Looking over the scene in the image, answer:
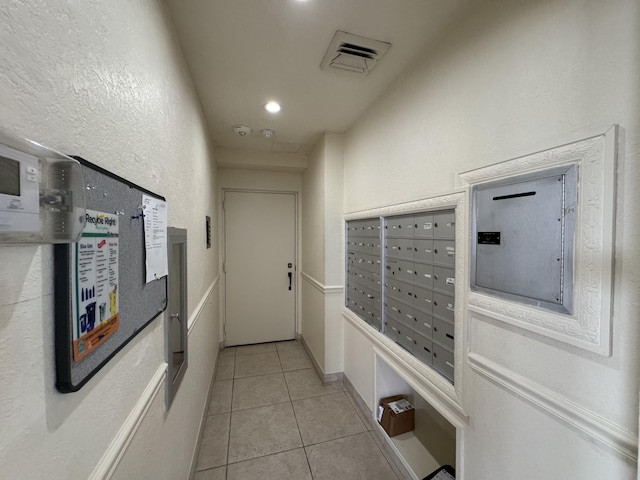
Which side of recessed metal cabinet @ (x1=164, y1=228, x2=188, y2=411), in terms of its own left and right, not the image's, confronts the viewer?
right

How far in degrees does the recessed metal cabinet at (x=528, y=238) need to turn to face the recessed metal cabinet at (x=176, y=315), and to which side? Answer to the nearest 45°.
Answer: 0° — it already faces it

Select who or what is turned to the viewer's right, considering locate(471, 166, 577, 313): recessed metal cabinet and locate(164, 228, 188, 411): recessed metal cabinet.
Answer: locate(164, 228, 188, 411): recessed metal cabinet

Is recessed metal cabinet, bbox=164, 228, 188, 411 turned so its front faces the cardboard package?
yes

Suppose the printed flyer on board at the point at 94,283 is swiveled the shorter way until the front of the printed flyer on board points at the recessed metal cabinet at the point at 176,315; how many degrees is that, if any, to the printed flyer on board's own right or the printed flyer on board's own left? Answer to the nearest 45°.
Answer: approximately 90° to the printed flyer on board's own left

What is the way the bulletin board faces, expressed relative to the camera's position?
facing the viewer and to the right of the viewer

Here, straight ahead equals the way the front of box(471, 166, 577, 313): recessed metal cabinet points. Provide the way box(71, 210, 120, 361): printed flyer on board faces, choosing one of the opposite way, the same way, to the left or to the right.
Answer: the opposite way

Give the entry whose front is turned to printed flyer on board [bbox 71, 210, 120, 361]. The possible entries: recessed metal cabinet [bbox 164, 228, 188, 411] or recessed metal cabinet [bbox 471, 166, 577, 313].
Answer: recessed metal cabinet [bbox 471, 166, 577, 313]

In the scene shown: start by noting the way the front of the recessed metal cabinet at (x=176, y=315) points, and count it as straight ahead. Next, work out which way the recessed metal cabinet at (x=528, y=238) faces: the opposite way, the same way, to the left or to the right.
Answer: the opposite way

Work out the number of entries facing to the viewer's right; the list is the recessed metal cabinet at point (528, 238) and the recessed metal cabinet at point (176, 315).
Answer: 1

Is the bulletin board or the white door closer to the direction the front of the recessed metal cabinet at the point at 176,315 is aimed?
the white door
